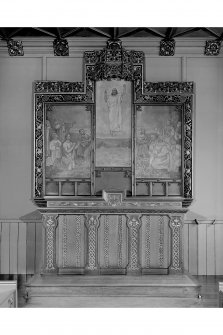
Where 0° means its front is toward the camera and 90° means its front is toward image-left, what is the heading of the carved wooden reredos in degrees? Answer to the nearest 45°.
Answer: approximately 0°
